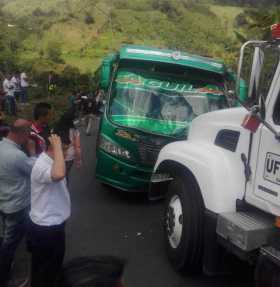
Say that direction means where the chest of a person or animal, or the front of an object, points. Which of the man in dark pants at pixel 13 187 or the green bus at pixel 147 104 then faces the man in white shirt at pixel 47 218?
the green bus

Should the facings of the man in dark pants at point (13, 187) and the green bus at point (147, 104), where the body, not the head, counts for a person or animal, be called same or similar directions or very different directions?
very different directions

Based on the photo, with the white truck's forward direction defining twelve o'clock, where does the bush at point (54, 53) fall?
The bush is roughly at 1 o'clock from the white truck.

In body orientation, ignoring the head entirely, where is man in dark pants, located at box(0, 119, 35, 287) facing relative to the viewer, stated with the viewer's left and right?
facing away from the viewer and to the right of the viewer

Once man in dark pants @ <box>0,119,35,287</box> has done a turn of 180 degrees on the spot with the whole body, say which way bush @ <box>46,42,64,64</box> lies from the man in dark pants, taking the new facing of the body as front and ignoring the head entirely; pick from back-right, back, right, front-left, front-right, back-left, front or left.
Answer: back-right

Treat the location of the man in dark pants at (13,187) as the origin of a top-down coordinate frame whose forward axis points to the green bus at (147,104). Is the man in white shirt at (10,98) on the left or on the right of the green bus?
left

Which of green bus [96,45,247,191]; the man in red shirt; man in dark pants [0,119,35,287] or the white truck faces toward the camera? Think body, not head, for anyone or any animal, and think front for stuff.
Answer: the green bus

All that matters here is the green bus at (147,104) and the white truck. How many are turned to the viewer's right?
0

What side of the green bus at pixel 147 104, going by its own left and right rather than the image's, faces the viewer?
front

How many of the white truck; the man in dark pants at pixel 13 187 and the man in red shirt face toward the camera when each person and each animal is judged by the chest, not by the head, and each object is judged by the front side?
0
